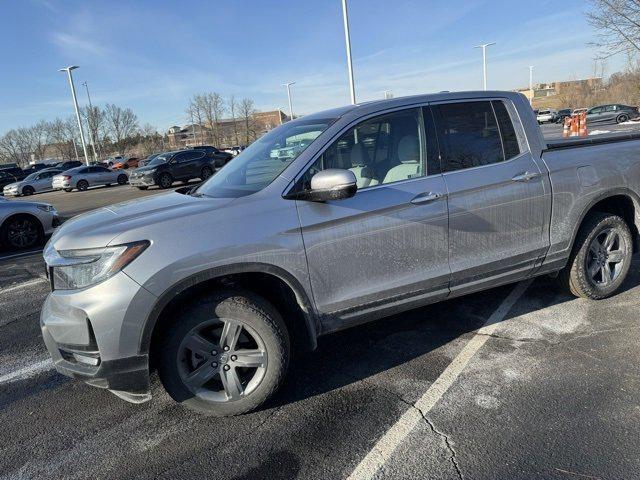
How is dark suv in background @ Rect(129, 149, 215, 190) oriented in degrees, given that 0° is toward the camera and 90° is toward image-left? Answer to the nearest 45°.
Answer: approximately 45°

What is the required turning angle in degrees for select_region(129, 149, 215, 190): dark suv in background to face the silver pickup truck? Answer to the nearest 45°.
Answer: approximately 45° to its left

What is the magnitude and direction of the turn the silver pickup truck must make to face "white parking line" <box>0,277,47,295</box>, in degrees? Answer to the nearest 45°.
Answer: approximately 90° to its right

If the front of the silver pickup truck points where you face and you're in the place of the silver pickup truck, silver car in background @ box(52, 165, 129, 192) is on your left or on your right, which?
on your right

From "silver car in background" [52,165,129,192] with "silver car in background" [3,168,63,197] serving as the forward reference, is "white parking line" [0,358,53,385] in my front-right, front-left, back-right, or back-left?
back-left

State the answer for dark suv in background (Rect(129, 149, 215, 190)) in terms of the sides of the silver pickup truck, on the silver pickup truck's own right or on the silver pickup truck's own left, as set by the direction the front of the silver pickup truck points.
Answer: on the silver pickup truck's own right

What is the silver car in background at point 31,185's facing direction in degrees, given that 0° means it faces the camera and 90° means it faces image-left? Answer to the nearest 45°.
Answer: approximately 45°

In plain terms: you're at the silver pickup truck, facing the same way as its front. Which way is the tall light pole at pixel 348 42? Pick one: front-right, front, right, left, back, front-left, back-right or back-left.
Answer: back-right
